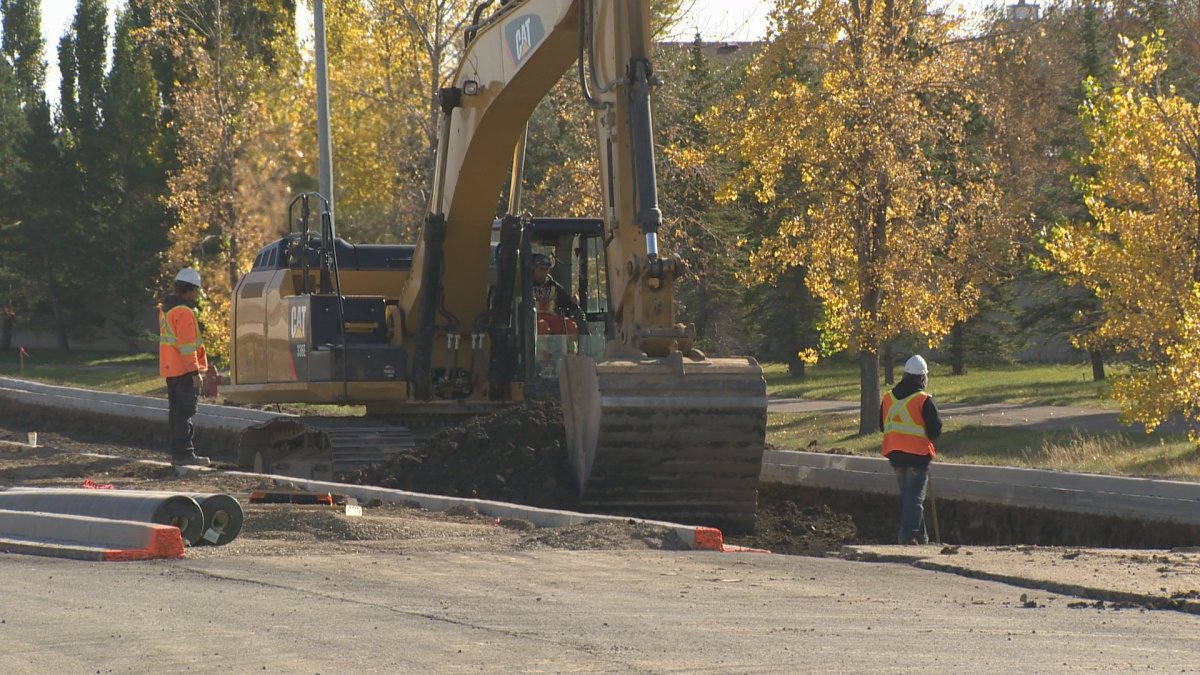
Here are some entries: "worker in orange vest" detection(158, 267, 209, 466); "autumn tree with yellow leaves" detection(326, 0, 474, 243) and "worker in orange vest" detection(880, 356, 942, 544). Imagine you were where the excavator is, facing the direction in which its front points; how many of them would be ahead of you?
1

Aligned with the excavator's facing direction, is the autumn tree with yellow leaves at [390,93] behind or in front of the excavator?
behind

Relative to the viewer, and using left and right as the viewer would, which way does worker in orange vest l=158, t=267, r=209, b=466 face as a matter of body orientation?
facing to the right of the viewer

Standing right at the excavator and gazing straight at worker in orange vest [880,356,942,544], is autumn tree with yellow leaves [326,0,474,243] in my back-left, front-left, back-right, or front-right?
back-left

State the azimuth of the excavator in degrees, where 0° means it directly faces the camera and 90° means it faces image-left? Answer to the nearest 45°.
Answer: approximately 315°

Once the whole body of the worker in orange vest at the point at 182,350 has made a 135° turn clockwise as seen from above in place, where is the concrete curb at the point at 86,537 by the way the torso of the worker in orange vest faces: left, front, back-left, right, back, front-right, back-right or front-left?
front-left
